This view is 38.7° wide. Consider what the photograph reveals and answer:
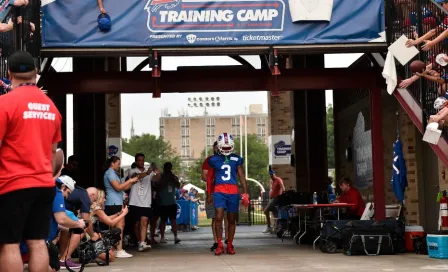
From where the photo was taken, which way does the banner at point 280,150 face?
toward the camera

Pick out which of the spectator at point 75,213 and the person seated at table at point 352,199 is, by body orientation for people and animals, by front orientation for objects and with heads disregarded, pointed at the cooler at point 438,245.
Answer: the spectator at point 75,213

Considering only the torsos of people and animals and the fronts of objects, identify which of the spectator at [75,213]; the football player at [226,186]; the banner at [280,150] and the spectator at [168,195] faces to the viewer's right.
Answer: the spectator at [75,213]

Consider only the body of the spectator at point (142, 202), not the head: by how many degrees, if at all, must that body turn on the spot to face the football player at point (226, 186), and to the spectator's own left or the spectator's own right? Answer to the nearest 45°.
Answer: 0° — they already face them

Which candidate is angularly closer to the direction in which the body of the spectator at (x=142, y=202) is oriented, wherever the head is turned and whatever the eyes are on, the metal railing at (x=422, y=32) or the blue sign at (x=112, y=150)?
the metal railing

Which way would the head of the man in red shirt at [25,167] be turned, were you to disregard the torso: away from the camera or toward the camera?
away from the camera

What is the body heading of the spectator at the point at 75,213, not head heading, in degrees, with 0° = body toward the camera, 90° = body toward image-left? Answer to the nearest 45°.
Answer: approximately 270°

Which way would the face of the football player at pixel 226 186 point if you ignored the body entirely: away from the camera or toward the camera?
toward the camera

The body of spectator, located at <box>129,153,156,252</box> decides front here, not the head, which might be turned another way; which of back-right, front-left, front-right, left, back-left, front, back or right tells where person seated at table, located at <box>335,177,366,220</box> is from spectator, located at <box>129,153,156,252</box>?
front-left

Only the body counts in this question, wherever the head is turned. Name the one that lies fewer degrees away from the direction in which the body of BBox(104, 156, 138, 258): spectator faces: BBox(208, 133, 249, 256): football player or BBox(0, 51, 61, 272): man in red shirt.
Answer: the football player

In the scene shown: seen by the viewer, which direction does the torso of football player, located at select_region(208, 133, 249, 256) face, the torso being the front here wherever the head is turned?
toward the camera

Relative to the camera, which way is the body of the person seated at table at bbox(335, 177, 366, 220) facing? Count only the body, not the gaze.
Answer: to the viewer's left

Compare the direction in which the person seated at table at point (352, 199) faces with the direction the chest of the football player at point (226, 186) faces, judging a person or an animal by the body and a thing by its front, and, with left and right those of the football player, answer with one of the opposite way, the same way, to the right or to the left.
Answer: to the right

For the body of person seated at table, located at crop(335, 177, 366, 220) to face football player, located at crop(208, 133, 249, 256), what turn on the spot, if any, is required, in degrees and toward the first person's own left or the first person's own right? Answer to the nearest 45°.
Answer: approximately 45° to the first person's own left
